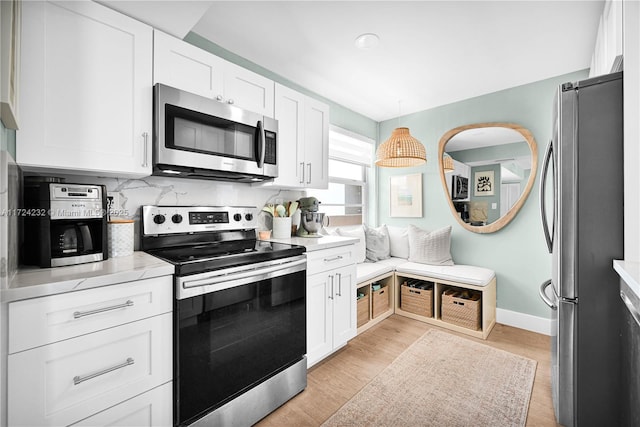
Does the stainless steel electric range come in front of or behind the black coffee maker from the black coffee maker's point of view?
in front

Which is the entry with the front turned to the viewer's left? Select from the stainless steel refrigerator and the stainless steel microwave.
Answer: the stainless steel refrigerator

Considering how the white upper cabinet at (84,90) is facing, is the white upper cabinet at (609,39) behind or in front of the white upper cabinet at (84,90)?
in front

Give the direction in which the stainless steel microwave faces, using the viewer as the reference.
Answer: facing the viewer and to the right of the viewer

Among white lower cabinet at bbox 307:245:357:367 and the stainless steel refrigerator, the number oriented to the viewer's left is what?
1

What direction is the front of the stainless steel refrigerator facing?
to the viewer's left

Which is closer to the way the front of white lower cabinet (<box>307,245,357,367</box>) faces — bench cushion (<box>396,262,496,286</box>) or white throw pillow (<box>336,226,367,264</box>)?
the bench cushion

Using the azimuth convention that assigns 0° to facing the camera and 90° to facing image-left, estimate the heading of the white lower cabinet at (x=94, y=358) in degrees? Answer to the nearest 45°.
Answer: approximately 315°

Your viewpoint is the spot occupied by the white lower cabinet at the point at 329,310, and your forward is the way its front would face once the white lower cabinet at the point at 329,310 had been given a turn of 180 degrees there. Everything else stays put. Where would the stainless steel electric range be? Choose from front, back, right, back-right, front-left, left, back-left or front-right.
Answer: left

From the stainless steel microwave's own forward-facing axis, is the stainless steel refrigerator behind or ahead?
ahead

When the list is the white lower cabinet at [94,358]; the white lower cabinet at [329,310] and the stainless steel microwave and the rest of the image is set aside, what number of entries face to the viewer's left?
0
